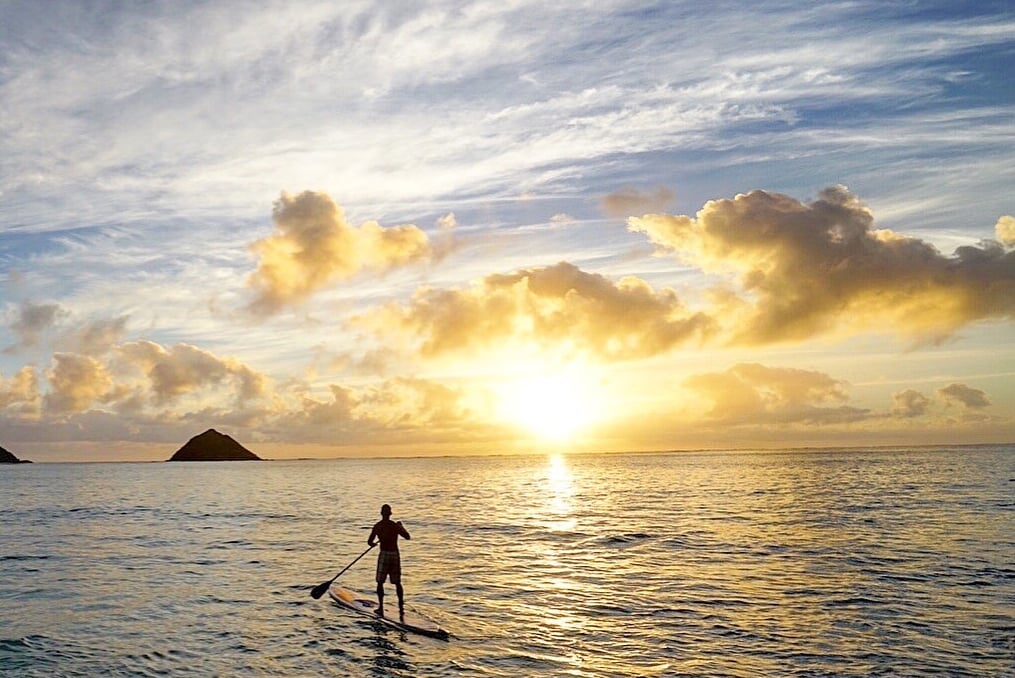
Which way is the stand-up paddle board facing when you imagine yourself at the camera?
facing away from the viewer and to the left of the viewer
